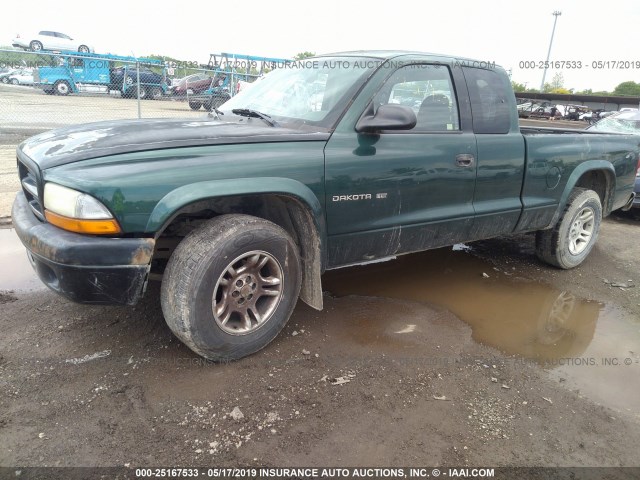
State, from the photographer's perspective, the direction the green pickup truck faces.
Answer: facing the viewer and to the left of the viewer

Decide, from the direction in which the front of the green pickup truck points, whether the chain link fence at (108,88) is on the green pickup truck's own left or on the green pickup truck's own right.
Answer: on the green pickup truck's own right

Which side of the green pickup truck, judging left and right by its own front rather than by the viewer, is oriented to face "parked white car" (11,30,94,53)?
right

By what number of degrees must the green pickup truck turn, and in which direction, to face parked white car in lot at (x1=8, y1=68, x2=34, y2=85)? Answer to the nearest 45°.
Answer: approximately 90° to its right

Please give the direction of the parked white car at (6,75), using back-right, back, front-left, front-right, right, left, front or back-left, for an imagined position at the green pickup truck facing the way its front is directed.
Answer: right

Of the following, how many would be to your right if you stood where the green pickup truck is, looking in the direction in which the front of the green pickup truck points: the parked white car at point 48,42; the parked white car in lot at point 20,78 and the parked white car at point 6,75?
3
